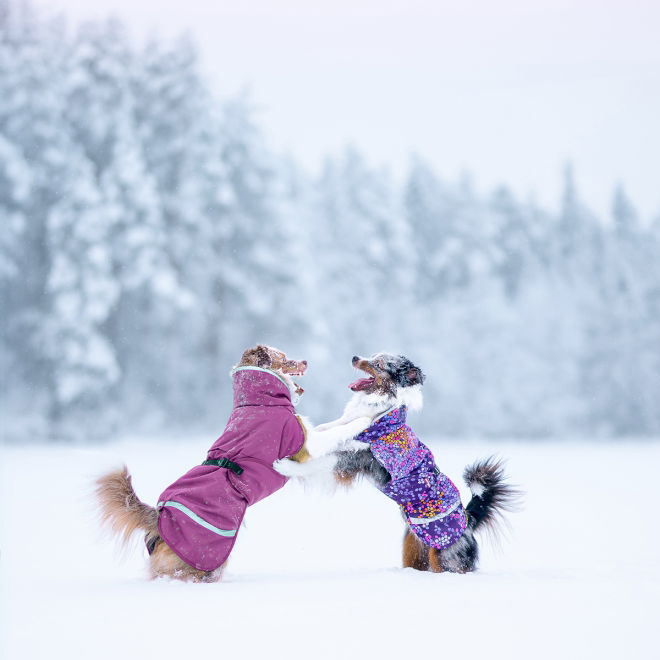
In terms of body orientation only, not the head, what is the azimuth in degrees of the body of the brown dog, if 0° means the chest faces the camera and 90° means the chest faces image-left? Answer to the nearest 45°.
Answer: approximately 270°
